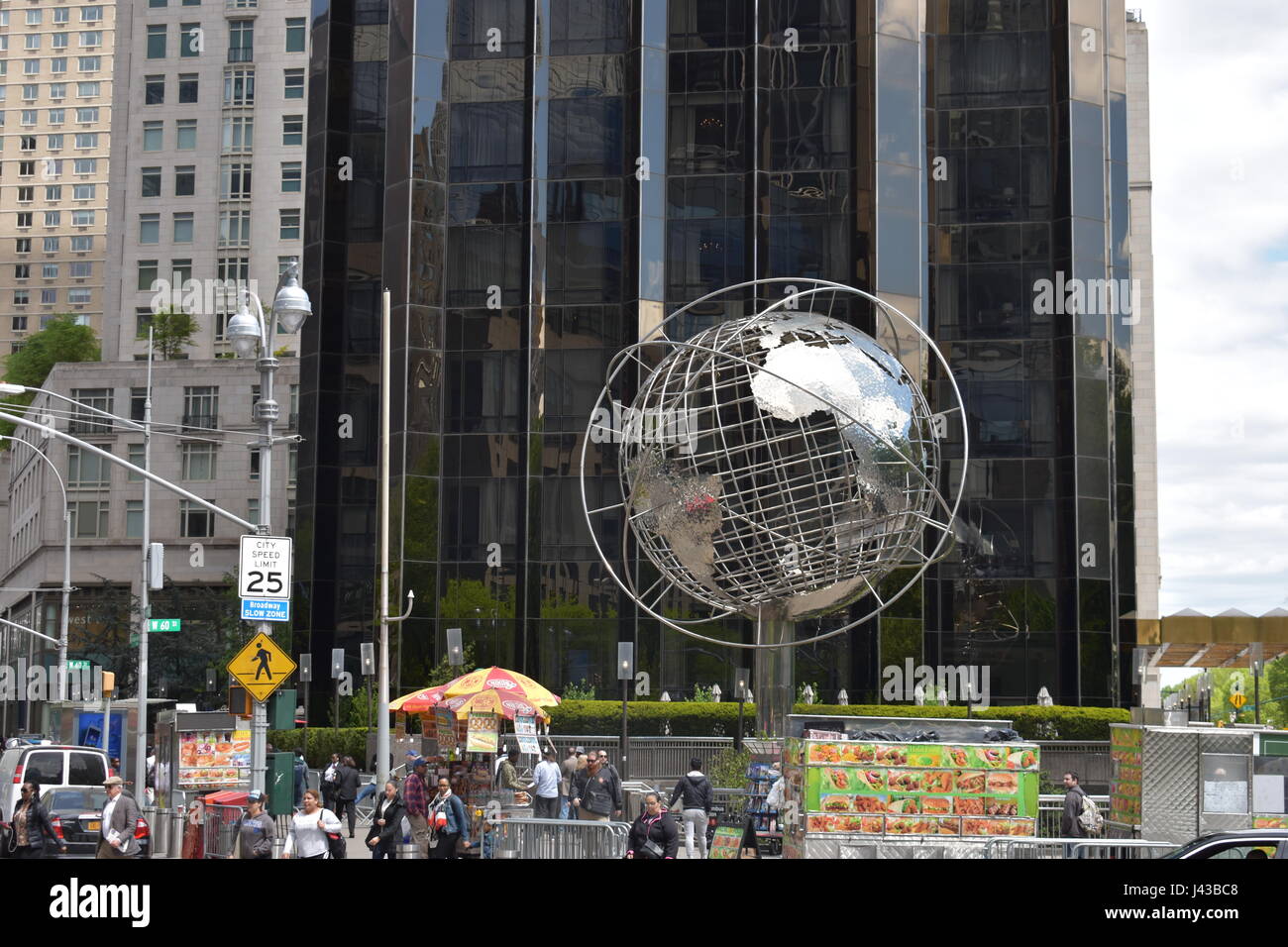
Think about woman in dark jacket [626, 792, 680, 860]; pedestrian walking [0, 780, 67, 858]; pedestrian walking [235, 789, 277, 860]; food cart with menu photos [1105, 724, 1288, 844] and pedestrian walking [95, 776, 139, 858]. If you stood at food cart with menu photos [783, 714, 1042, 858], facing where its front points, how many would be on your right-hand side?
4

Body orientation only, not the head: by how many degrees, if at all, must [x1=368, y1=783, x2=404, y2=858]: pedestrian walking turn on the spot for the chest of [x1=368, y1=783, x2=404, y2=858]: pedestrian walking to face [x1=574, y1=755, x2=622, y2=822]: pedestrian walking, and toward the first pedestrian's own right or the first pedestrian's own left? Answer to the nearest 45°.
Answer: approximately 180°

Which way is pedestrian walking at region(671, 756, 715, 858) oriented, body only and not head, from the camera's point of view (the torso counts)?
away from the camera

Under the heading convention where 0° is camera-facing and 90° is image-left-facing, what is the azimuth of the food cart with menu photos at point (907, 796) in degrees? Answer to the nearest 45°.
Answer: approximately 0°

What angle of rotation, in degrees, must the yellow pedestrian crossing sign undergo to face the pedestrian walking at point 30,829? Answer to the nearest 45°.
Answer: approximately 90° to its right

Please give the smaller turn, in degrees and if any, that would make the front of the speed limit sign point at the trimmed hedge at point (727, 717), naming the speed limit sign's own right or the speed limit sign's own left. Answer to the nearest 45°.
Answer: approximately 135° to the speed limit sign's own left

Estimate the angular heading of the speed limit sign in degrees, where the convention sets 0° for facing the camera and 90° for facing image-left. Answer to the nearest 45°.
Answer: approximately 0°

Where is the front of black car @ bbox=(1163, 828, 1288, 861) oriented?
to the viewer's left
